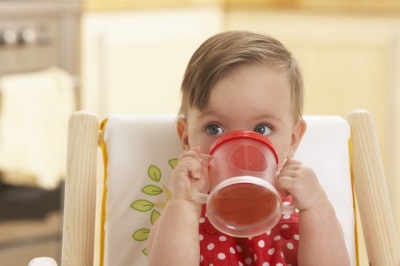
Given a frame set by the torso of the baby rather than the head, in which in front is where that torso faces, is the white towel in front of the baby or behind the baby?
behind

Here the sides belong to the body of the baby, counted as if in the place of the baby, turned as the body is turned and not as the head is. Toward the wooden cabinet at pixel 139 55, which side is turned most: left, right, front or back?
back

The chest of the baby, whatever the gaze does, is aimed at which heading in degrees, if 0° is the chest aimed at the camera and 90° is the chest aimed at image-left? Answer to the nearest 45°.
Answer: approximately 0°

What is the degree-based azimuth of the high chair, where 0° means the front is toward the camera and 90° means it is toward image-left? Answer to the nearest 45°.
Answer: approximately 0°

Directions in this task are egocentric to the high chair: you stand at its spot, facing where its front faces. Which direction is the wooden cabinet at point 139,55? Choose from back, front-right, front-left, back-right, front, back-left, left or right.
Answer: back
